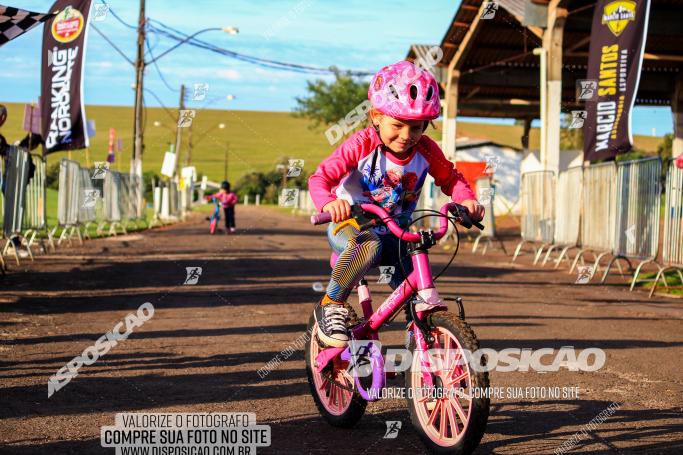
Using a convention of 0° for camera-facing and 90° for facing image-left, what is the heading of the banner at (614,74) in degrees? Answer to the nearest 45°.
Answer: approximately 0°

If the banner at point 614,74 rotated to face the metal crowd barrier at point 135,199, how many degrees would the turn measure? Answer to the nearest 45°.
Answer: approximately 135° to its right

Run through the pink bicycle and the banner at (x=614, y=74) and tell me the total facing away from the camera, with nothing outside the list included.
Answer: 0

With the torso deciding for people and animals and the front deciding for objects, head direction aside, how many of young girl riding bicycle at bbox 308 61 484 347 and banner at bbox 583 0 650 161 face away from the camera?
0

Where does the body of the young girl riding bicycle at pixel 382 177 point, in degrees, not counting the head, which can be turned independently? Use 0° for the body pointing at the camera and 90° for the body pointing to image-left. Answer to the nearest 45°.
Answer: approximately 315°

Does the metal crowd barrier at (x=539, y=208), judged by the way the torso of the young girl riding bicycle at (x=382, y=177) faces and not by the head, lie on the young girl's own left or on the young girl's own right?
on the young girl's own left

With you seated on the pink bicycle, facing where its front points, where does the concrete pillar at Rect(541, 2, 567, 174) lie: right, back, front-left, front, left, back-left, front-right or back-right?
back-left

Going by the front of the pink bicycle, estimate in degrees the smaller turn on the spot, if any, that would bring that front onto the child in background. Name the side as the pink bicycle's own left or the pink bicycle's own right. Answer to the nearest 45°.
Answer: approximately 135° to the pink bicycle's own left

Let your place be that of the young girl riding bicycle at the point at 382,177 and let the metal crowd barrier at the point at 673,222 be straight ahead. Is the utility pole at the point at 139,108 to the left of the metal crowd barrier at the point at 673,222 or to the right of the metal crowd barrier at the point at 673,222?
left

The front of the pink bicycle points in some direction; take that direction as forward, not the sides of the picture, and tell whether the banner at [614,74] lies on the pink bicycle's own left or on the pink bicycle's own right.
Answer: on the pink bicycle's own left

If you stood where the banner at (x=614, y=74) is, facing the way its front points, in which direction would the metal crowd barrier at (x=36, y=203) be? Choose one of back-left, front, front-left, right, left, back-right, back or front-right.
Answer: right

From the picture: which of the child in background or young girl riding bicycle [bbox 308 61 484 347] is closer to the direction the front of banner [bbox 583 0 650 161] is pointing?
the young girl riding bicycle

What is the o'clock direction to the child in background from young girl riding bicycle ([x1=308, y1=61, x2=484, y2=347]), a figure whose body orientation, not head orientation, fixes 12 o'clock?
The child in background is roughly at 7 o'clock from the young girl riding bicycle.

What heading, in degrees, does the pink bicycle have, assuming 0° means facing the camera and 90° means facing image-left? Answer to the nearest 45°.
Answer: approximately 315°

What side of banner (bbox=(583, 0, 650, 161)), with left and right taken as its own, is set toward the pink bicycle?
front
